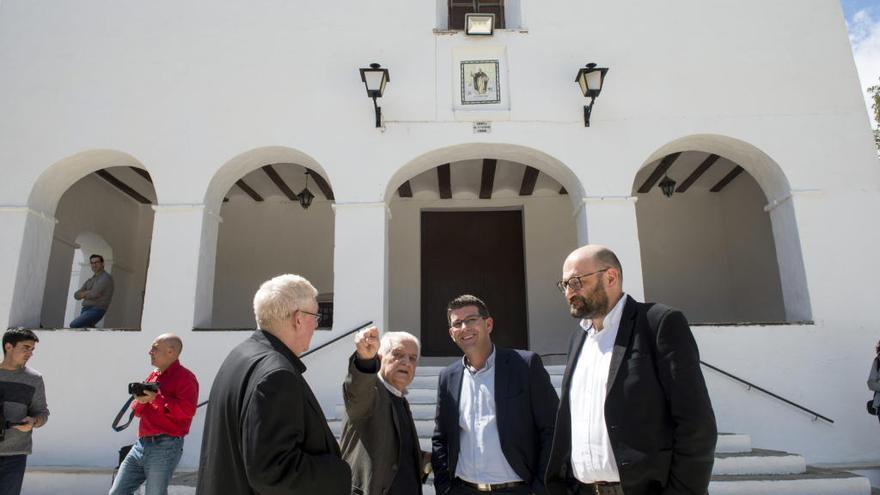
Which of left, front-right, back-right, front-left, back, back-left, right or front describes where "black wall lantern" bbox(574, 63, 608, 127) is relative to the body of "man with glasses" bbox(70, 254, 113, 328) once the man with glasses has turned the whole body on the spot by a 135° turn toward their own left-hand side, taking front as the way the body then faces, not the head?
front-right

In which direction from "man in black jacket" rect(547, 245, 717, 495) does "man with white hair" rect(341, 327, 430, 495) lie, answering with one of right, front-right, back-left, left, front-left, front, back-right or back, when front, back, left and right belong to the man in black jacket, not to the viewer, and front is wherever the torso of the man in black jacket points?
front-right

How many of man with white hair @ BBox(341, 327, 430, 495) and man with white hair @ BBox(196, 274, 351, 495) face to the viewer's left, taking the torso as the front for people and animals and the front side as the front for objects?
0

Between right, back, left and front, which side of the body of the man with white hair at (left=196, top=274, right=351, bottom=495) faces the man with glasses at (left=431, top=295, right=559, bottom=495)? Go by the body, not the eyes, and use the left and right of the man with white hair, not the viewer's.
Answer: front

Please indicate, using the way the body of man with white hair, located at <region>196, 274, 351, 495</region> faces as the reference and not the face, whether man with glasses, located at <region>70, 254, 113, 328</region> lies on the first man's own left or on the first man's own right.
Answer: on the first man's own left

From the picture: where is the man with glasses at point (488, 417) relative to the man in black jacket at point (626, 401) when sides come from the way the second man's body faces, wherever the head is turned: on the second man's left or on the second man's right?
on the second man's right

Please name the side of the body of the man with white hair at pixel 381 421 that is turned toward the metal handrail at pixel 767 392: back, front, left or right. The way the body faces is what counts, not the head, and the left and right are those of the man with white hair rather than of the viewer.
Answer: left

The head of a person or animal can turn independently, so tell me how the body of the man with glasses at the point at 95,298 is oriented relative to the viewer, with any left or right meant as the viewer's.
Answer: facing the viewer and to the left of the viewer

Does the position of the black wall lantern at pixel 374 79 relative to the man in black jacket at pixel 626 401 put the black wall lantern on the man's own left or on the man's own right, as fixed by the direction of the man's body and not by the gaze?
on the man's own right

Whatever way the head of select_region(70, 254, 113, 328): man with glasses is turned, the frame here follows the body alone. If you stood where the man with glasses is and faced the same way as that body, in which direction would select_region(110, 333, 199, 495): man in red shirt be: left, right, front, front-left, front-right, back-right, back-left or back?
front-left

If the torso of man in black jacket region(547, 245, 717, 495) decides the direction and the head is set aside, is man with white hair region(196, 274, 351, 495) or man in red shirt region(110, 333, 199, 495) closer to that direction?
the man with white hair

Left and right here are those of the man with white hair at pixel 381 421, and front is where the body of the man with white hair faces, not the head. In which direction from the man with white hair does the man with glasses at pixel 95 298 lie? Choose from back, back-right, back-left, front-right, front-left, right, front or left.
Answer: back

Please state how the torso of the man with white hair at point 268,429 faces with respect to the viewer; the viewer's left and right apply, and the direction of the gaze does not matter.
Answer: facing away from the viewer and to the right of the viewer

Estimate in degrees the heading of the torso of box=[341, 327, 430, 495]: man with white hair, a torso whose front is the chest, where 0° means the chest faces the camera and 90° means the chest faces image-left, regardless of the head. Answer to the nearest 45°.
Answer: approximately 315°

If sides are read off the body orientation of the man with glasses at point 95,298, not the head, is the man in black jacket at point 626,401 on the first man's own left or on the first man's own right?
on the first man's own left
